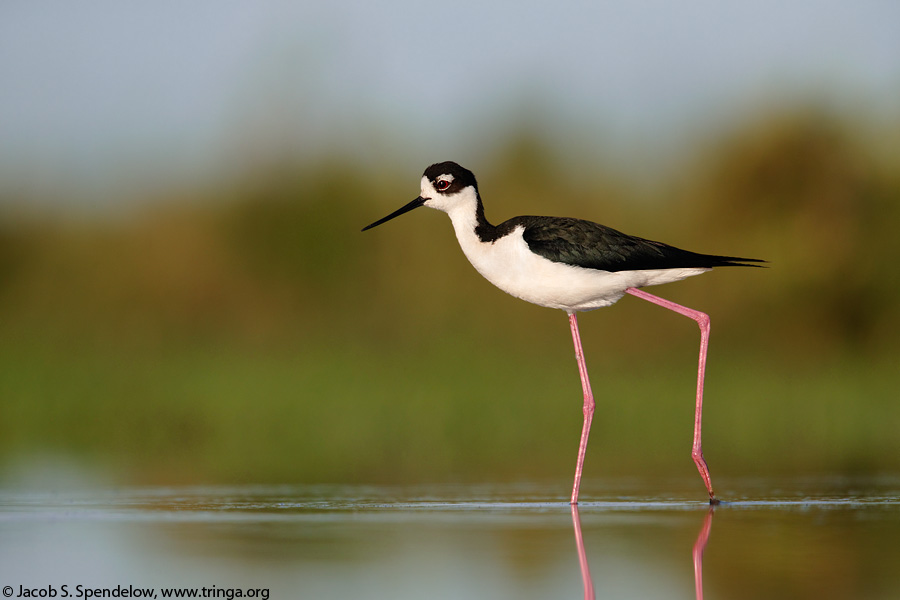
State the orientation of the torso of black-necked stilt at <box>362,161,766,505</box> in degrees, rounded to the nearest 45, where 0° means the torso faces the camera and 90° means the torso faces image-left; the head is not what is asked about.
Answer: approximately 90°
